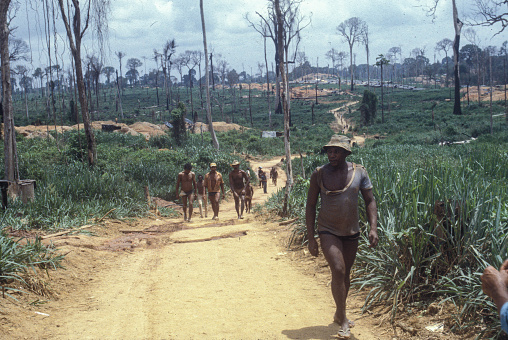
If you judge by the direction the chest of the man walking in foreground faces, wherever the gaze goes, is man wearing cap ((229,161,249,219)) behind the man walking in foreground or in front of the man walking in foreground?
behind

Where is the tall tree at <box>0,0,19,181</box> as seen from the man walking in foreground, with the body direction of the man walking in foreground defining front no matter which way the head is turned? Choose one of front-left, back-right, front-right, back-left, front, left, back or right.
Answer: back-right

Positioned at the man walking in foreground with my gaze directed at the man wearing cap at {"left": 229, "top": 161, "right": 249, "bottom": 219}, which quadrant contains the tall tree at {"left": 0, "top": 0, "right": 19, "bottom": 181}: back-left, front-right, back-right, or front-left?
front-left

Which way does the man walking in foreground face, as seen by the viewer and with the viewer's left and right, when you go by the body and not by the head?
facing the viewer
